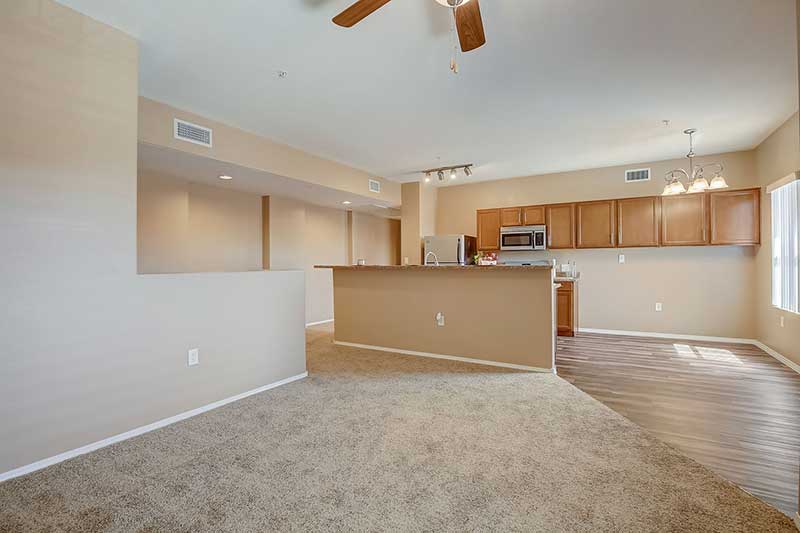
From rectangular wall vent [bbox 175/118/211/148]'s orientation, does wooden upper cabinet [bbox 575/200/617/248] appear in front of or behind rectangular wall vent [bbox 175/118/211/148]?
in front

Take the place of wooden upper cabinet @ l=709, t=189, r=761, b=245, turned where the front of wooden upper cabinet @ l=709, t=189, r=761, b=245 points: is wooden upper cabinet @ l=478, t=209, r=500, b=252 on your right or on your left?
on your right

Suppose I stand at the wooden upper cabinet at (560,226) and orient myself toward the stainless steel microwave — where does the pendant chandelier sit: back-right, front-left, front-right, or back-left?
back-left

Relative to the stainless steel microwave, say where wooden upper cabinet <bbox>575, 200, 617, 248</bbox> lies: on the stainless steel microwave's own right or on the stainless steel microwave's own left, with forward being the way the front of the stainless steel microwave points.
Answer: on the stainless steel microwave's own left

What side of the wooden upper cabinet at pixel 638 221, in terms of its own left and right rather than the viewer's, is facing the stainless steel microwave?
right

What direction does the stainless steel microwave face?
toward the camera

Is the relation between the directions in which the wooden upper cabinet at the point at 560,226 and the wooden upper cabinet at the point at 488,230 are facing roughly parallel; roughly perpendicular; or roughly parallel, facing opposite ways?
roughly parallel

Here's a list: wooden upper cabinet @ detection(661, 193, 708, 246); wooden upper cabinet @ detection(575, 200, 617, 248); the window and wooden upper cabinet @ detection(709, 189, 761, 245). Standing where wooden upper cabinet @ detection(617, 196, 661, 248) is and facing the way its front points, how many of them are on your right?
1

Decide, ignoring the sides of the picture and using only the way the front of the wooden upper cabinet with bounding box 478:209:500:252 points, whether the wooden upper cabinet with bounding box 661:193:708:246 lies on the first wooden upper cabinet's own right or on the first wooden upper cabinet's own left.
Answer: on the first wooden upper cabinet's own left

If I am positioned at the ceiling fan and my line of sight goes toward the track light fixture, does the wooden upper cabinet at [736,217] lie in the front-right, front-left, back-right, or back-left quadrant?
front-right

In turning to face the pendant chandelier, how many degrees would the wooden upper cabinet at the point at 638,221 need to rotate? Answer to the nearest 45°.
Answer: approximately 45° to its left

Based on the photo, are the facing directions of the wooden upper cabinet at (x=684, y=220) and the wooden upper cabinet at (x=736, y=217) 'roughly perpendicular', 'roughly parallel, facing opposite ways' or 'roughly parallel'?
roughly parallel

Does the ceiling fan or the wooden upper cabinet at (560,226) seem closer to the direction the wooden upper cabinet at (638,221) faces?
the ceiling fan

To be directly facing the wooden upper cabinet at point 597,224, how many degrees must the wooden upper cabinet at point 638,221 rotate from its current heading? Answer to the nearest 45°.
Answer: approximately 90° to its right

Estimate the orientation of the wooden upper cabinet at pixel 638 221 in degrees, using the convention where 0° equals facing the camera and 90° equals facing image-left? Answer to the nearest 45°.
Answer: approximately 0°

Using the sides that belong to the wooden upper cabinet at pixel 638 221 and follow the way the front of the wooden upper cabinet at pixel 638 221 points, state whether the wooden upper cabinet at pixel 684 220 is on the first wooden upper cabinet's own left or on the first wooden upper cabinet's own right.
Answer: on the first wooden upper cabinet's own left

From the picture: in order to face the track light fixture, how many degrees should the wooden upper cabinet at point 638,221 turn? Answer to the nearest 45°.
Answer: approximately 45° to its right

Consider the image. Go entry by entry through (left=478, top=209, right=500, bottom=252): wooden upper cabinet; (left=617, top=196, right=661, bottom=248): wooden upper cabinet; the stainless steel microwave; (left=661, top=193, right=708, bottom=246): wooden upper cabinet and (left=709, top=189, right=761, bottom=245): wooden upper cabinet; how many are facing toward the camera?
5

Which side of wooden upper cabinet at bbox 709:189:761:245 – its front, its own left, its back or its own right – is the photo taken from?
front
